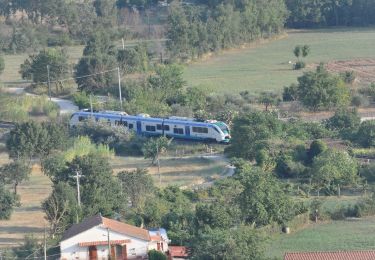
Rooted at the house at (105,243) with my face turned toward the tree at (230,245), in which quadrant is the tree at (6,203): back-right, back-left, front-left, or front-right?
back-left

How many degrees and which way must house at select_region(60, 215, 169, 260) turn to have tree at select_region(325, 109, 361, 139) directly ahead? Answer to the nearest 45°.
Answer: approximately 135° to its left

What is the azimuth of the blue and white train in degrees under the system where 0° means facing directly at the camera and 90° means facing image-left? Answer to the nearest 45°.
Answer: approximately 315°

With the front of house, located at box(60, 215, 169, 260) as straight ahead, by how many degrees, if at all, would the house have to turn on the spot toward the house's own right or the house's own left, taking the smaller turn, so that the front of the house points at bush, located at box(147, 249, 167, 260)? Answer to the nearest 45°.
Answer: approximately 45° to the house's own left

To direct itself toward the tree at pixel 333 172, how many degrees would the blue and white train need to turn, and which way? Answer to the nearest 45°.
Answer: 0° — it already faces it

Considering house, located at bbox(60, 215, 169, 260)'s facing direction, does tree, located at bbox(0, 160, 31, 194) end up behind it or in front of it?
behind

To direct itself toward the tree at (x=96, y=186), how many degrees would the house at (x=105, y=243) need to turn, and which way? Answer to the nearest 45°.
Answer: approximately 180°

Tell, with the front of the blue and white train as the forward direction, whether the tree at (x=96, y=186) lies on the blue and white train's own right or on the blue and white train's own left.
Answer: on the blue and white train's own right
